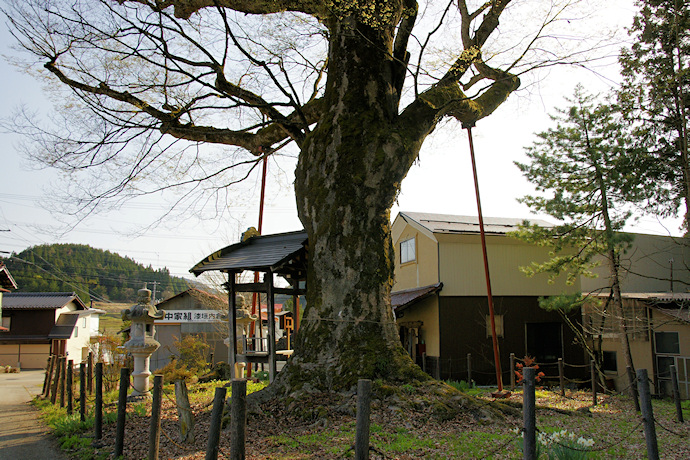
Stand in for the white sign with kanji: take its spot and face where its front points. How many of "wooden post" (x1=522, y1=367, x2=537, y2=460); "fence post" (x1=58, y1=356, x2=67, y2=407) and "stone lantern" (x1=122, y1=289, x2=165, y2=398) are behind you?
0

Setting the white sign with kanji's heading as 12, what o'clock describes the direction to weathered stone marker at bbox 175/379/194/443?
The weathered stone marker is roughly at 12 o'clock from the white sign with kanji.

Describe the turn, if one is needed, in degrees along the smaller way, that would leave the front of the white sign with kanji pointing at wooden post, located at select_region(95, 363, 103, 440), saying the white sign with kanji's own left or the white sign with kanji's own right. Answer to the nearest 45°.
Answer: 0° — it already faces it

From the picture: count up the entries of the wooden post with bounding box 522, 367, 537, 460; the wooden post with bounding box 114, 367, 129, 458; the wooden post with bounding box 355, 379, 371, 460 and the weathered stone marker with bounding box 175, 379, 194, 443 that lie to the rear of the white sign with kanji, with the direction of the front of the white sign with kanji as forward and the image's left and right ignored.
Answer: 0

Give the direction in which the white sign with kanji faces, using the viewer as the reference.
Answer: facing the viewer

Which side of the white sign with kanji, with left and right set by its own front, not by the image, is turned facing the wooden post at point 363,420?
front

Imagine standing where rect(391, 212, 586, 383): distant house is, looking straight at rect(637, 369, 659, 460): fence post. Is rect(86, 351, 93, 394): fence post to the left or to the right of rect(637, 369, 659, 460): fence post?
right

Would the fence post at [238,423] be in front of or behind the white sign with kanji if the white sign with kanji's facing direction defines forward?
in front

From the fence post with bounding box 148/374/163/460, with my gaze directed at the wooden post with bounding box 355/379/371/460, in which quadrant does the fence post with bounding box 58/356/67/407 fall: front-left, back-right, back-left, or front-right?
back-left

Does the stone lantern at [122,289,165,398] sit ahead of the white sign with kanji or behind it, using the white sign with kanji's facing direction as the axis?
ahead

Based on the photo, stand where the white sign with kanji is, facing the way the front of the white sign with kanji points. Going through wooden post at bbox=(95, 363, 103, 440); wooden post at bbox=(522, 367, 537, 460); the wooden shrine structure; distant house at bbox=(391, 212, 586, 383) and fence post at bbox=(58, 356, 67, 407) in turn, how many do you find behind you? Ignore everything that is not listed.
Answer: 0

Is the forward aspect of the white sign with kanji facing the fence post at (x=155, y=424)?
yes

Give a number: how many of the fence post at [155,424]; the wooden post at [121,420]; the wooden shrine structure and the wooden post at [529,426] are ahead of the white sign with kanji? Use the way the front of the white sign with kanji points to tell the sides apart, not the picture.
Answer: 4

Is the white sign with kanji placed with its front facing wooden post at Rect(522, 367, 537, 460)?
yes

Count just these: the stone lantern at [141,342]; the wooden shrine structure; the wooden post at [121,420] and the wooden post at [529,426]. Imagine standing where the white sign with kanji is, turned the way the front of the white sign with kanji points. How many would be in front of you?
4

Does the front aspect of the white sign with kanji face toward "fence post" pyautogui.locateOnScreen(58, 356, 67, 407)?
yes

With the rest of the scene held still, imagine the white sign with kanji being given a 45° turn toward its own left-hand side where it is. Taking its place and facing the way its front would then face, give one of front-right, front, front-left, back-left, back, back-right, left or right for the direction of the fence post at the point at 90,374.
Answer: front-right

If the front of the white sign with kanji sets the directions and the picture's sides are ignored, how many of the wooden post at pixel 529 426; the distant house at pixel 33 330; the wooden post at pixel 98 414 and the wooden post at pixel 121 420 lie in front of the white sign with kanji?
3

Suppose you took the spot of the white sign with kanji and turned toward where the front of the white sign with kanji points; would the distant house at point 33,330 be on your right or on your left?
on your right
